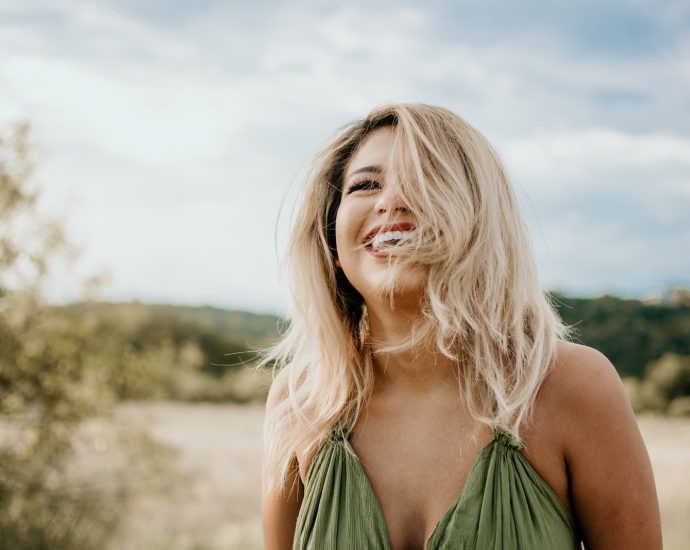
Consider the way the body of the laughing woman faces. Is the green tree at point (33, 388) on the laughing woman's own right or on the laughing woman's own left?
on the laughing woman's own right

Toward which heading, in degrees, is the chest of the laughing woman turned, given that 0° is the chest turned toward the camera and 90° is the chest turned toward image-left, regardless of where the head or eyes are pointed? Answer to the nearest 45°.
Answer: approximately 45°
